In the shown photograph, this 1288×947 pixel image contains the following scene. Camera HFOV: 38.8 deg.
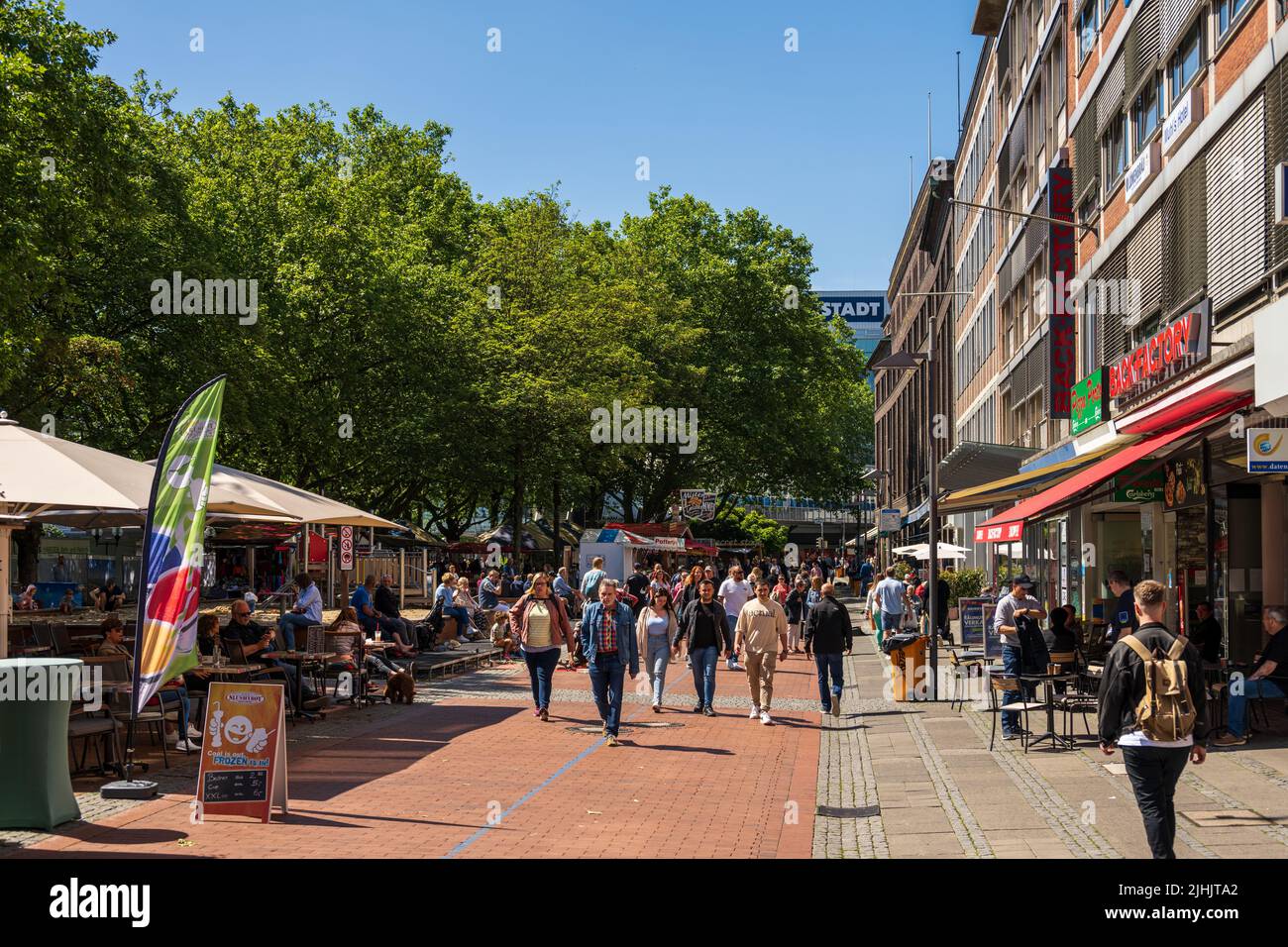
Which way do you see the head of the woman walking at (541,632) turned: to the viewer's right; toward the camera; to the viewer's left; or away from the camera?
toward the camera

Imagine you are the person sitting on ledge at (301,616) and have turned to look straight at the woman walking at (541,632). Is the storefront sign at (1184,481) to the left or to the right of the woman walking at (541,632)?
left

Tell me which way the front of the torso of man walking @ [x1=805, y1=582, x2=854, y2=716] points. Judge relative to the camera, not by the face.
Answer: away from the camera

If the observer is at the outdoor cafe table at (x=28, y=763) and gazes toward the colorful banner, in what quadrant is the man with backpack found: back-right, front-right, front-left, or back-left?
front-right

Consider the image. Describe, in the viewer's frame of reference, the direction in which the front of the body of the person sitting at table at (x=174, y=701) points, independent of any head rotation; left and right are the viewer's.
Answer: facing to the right of the viewer

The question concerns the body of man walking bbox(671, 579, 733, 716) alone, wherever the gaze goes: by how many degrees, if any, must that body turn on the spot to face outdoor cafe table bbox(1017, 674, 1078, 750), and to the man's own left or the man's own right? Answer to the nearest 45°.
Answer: approximately 45° to the man's own left

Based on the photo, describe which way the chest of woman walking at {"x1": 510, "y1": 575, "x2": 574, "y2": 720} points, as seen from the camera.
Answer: toward the camera

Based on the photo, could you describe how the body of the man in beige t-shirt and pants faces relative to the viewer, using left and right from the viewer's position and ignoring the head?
facing the viewer

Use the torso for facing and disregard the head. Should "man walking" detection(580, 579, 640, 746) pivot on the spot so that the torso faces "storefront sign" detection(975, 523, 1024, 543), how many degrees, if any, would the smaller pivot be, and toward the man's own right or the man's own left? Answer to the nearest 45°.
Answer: approximately 135° to the man's own left

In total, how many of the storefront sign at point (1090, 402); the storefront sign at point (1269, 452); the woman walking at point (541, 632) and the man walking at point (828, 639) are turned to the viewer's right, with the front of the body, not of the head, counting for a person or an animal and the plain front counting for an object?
0

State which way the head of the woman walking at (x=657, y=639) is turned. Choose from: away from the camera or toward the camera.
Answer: toward the camera

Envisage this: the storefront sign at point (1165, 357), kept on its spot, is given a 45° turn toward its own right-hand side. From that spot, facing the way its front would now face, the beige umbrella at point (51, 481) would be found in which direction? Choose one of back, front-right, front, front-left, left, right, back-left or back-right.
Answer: front-left

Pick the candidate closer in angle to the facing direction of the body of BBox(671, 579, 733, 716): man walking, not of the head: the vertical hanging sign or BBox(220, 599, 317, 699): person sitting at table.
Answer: the person sitting at table

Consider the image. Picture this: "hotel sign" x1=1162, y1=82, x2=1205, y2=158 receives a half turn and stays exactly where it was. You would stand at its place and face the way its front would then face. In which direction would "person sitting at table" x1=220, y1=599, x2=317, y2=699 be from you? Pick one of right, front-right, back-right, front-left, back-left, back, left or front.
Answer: back

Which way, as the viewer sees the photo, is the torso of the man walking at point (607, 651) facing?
toward the camera
